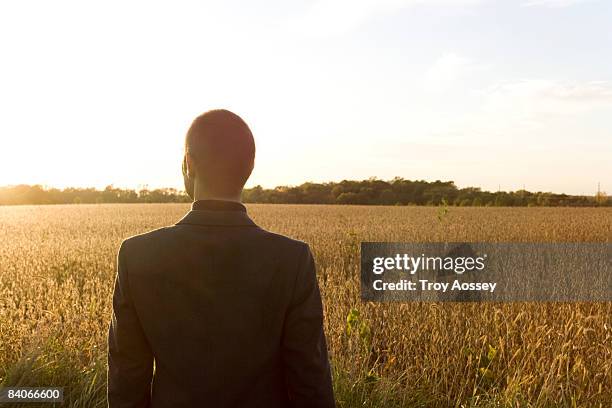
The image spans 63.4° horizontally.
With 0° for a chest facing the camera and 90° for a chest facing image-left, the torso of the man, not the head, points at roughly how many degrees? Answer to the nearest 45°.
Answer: approximately 180°
